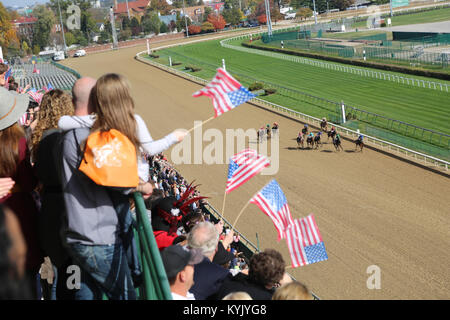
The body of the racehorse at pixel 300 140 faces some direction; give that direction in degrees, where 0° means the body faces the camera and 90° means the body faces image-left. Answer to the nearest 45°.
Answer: approximately 315°

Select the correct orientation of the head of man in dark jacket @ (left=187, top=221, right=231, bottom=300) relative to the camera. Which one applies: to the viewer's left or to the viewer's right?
to the viewer's right

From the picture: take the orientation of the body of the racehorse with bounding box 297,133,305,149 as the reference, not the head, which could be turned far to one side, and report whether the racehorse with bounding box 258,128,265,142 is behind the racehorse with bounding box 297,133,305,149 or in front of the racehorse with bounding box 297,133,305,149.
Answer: behind

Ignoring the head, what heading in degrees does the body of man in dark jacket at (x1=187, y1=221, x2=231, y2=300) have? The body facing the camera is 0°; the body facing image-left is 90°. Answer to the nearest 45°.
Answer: approximately 225°

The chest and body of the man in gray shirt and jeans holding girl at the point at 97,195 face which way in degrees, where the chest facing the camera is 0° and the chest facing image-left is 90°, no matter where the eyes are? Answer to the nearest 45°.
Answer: approximately 225°

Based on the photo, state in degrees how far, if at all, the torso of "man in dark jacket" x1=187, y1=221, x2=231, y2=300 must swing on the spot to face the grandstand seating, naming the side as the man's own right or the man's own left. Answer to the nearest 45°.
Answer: approximately 45° to the man's own left

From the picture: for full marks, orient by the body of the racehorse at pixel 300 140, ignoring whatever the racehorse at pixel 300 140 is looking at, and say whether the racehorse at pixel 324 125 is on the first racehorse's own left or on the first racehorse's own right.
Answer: on the first racehorse's own left

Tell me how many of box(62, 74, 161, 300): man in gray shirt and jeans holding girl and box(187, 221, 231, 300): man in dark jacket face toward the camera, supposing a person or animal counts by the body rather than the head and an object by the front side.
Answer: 0

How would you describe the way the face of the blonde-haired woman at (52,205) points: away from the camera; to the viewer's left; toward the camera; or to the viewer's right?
away from the camera

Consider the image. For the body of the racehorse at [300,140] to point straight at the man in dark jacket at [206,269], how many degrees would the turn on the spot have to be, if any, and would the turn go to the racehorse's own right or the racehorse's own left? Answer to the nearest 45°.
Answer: approximately 45° to the racehorse's own right
